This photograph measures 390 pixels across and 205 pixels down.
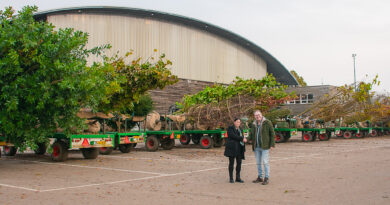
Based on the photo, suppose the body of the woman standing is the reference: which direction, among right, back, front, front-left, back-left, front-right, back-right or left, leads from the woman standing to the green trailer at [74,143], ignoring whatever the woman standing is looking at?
back

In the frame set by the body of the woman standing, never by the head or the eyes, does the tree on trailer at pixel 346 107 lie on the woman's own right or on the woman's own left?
on the woman's own left

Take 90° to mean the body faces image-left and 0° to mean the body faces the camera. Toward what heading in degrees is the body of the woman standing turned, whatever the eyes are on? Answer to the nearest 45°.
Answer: approximately 315°

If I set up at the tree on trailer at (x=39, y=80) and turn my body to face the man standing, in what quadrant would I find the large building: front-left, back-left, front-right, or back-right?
back-left

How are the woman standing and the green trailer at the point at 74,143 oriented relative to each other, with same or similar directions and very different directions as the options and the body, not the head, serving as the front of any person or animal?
very different directions

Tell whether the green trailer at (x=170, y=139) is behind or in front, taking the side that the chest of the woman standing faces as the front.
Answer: behind
